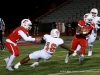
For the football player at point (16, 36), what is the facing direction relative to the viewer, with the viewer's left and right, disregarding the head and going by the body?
facing to the right of the viewer
